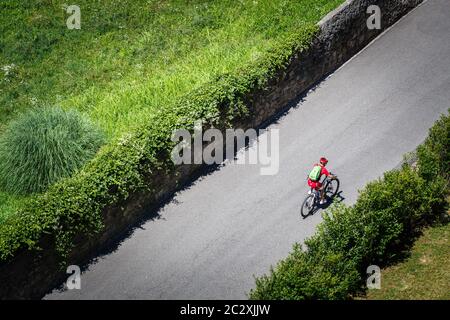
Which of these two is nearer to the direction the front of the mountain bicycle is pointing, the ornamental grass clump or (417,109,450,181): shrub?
the shrub

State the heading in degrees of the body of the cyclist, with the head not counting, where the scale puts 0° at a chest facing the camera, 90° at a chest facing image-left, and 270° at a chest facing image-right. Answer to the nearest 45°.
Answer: approximately 225°

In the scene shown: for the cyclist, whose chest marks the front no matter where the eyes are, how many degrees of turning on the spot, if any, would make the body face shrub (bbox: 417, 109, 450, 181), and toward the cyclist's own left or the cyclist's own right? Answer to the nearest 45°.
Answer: approximately 45° to the cyclist's own right

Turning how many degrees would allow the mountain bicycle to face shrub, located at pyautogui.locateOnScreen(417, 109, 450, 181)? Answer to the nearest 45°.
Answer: approximately 45° to its right

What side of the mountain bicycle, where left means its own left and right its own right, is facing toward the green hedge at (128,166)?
left

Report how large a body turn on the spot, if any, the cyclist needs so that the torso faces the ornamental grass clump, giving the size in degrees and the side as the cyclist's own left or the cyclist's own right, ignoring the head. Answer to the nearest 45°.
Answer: approximately 135° to the cyclist's own left

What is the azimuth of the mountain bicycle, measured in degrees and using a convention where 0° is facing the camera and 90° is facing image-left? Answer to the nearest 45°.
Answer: approximately 225°
